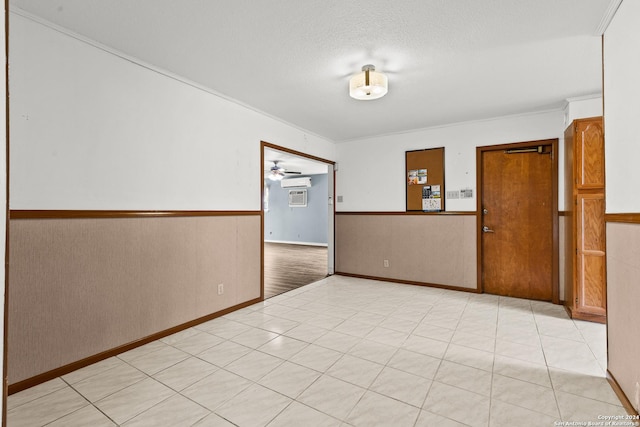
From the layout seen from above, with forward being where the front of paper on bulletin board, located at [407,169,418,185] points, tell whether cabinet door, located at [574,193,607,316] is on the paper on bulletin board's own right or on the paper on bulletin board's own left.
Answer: on the paper on bulletin board's own left

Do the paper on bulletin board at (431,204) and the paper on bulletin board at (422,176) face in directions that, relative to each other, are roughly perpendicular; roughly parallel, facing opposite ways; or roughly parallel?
roughly parallel

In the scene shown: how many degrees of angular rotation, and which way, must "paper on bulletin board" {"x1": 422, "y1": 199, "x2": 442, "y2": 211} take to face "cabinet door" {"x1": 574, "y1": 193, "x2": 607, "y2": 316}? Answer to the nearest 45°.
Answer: approximately 45° to its left

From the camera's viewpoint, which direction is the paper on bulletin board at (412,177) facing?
toward the camera

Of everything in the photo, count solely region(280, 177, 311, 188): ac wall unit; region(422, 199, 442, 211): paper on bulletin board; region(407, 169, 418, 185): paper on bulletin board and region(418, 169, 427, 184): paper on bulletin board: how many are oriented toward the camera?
4

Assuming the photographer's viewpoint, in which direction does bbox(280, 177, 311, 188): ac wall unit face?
facing the viewer

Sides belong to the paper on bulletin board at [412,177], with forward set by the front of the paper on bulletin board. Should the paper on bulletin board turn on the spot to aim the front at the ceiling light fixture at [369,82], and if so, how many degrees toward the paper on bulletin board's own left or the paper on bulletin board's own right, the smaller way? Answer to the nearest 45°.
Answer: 0° — it already faces it

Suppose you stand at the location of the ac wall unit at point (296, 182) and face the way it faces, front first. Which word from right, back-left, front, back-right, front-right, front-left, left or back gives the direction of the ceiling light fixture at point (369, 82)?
front

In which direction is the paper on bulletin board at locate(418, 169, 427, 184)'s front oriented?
toward the camera

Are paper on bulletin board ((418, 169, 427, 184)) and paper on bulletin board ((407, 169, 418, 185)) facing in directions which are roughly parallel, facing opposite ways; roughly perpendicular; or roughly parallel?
roughly parallel

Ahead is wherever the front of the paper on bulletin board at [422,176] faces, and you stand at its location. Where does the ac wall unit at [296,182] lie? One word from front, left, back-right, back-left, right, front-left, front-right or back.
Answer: back-right

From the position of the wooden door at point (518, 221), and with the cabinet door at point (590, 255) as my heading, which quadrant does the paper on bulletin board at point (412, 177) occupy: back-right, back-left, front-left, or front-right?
back-right

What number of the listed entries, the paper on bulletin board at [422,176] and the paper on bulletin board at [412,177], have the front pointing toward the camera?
2

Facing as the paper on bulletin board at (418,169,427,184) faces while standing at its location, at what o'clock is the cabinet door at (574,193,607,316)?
The cabinet door is roughly at 10 o'clock from the paper on bulletin board.
